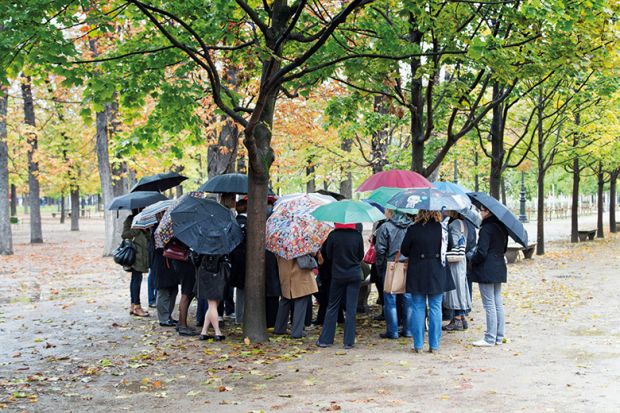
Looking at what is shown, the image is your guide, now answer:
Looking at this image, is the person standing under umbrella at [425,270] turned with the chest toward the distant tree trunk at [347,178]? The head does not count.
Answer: yes

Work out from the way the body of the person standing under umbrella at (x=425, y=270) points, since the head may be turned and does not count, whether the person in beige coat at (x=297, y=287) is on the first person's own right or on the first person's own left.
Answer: on the first person's own left

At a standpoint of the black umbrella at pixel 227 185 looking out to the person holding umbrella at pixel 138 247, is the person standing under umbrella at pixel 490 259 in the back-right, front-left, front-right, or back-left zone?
back-left

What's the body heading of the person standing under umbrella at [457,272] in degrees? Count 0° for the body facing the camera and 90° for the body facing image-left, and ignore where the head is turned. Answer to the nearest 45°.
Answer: approximately 90°

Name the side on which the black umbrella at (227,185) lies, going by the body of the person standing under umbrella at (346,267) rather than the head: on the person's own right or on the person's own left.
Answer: on the person's own left

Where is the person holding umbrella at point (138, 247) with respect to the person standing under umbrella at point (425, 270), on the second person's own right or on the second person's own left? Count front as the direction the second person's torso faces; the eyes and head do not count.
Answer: on the second person's own left

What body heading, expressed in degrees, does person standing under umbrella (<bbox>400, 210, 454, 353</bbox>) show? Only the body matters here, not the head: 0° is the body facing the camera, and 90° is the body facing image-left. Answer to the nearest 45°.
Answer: approximately 180°

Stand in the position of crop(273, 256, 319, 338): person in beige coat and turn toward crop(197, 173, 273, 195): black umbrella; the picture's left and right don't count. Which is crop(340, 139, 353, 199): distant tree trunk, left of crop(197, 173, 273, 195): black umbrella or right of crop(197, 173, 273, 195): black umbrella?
right

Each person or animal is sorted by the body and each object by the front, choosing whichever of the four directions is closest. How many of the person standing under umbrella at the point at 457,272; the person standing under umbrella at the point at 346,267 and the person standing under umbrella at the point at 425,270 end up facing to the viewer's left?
1

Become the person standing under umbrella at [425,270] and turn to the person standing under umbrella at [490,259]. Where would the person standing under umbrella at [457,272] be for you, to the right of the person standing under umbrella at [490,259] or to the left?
left

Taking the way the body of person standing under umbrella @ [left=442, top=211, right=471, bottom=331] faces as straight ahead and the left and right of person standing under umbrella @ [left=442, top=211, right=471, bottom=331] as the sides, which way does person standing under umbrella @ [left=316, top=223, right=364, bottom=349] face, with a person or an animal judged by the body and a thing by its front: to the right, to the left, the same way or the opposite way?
to the right

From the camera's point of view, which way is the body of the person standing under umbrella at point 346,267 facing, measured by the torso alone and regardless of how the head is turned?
away from the camera

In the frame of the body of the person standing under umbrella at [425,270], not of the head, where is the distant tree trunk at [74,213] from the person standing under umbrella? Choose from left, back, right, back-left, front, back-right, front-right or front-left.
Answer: front-left

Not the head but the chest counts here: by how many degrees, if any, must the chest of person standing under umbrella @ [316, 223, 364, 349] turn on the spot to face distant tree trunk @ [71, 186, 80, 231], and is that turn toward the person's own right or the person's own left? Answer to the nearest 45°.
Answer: approximately 45° to the person's own left

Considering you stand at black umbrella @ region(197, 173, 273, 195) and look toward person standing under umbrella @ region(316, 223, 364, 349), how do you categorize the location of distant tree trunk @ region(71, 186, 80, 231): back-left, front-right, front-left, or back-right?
back-left

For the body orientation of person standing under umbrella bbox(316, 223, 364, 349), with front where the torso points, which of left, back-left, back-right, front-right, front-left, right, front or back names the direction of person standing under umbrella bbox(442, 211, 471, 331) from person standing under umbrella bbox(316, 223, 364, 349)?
front-right
